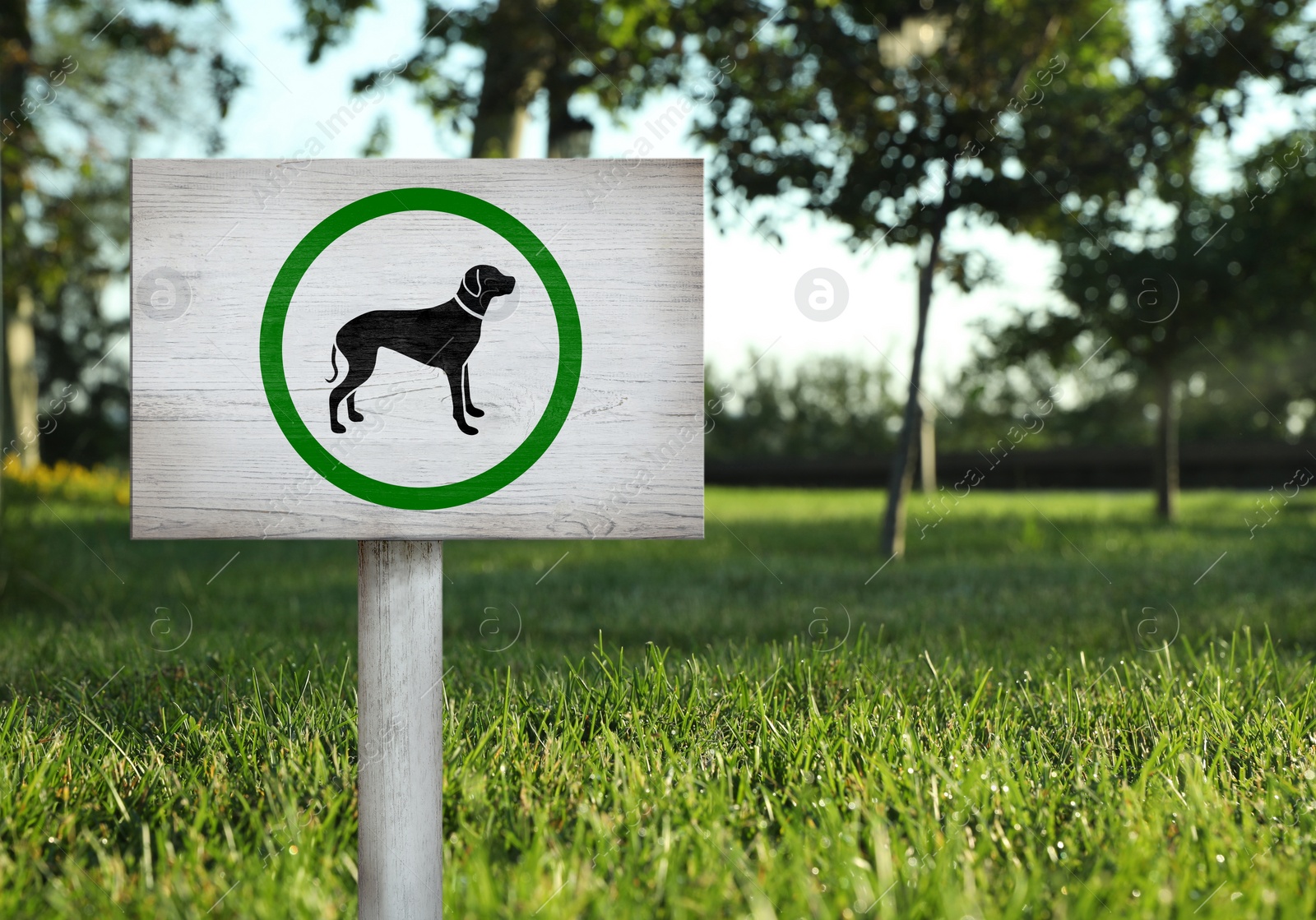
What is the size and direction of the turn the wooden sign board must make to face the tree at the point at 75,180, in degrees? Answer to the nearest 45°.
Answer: approximately 180°

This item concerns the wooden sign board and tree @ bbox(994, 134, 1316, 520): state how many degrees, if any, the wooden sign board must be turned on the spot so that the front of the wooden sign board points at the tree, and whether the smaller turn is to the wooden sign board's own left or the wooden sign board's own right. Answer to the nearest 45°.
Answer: approximately 135° to the wooden sign board's own left

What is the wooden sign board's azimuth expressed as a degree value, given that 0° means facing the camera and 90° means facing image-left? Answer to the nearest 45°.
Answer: approximately 0°

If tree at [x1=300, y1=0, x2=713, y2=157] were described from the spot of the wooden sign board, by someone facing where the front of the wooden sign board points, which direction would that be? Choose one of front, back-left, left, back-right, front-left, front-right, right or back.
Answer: back

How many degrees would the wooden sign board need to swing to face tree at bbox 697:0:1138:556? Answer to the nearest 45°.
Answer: approximately 135° to its left
